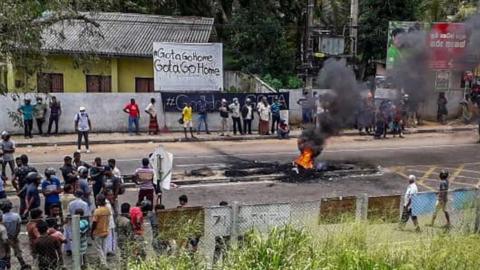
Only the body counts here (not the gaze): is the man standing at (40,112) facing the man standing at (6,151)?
yes

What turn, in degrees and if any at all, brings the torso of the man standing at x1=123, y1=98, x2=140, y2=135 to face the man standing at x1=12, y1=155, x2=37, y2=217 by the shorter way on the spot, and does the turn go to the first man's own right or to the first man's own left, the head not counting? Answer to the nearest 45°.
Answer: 0° — they already face them

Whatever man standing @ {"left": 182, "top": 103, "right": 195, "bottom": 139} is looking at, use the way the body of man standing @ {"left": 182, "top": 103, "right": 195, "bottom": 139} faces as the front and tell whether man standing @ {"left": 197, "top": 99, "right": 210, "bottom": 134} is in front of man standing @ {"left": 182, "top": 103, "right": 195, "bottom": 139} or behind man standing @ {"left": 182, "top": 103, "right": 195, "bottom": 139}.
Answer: behind

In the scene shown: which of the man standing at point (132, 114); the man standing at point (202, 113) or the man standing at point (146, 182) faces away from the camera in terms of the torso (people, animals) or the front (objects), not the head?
the man standing at point (146, 182)

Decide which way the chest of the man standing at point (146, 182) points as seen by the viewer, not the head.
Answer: away from the camera

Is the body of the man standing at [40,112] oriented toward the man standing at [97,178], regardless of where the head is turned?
yes

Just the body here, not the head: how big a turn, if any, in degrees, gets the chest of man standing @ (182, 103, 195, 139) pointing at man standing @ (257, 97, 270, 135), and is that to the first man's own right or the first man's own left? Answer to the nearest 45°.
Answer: approximately 90° to the first man's own left

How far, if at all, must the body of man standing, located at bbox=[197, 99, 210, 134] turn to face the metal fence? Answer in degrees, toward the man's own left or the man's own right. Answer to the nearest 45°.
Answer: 0° — they already face it

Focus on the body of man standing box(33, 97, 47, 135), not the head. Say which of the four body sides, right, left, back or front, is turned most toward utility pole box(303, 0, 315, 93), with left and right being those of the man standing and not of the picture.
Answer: left
